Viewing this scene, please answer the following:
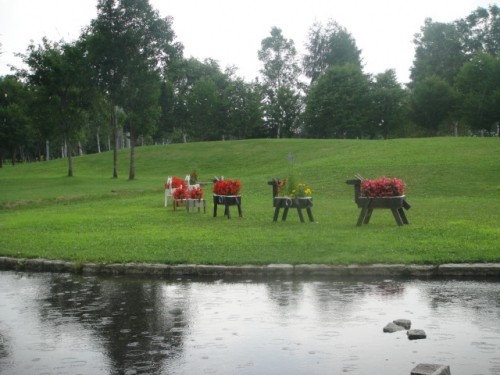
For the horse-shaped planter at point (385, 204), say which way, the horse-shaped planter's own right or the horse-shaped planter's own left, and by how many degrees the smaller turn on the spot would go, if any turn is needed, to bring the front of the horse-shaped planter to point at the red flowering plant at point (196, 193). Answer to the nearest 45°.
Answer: approximately 45° to the horse-shaped planter's own right

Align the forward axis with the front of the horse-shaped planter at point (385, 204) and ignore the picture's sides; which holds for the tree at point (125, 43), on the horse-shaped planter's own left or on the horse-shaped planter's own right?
on the horse-shaped planter's own right

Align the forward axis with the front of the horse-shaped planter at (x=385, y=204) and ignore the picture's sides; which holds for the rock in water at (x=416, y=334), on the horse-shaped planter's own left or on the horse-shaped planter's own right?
on the horse-shaped planter's own left

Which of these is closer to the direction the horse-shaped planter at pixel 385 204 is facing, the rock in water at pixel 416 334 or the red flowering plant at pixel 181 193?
the red flowering plant

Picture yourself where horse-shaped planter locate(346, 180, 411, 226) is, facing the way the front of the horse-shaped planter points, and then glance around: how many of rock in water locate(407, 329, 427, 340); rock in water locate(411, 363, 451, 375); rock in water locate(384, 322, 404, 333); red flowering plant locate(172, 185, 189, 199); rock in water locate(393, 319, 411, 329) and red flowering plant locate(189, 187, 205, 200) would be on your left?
4

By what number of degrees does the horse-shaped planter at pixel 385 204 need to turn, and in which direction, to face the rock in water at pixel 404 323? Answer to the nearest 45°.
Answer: approximately 90° to its left

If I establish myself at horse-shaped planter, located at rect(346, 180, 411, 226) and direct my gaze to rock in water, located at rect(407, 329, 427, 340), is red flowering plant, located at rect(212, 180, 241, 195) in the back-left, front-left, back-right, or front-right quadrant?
back-right

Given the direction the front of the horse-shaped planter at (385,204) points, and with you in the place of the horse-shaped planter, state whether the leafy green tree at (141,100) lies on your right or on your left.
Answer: on your right

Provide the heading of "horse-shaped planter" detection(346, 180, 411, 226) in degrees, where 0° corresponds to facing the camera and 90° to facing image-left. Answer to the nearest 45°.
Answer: approximately 90°

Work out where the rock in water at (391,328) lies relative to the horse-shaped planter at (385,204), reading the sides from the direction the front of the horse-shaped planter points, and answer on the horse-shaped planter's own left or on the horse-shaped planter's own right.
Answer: on the horse-shaped planter's own left

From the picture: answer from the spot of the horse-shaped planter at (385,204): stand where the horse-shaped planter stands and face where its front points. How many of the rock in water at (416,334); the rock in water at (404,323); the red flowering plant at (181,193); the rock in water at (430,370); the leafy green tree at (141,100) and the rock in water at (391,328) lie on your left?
4

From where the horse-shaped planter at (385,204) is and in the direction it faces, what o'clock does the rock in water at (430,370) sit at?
The rock in water is roughly at 9 o'clock from the horse-shaped planter.
